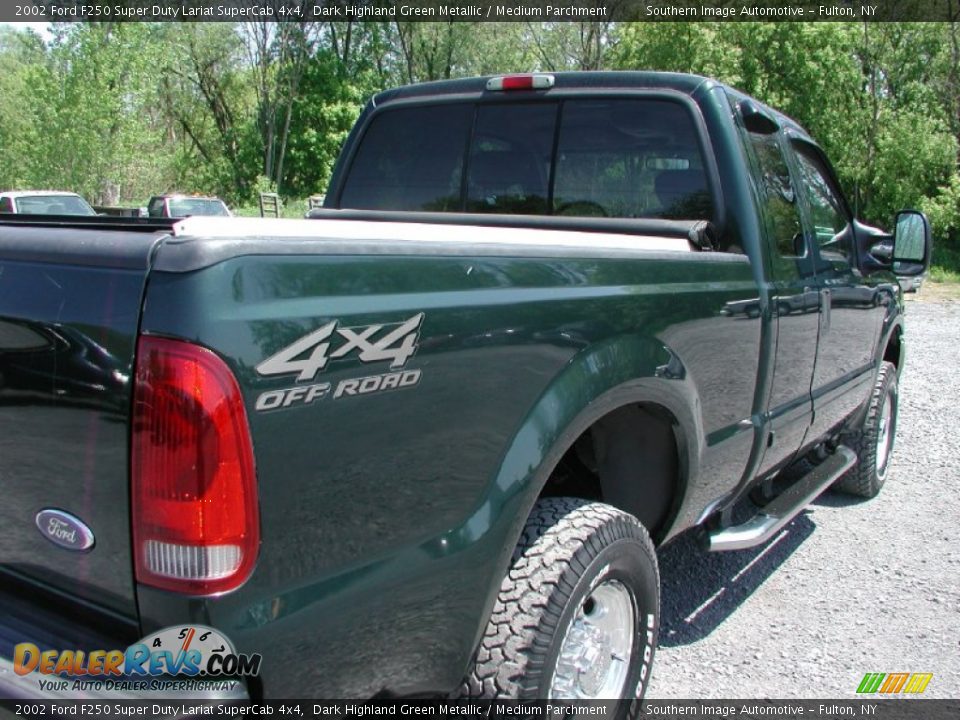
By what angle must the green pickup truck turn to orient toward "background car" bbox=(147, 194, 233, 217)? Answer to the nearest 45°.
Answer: approximately 45° to its left

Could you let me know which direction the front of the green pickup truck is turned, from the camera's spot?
facing away from the viewer and to the right of the viewer

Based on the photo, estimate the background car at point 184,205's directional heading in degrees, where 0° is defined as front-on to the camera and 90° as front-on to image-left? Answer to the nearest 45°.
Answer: approximately 315°

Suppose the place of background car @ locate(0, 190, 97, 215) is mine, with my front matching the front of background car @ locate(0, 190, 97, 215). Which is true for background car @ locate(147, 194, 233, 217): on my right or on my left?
on my left

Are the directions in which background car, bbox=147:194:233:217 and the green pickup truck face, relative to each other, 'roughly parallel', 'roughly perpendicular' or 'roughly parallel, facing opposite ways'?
roughly perpendicular
